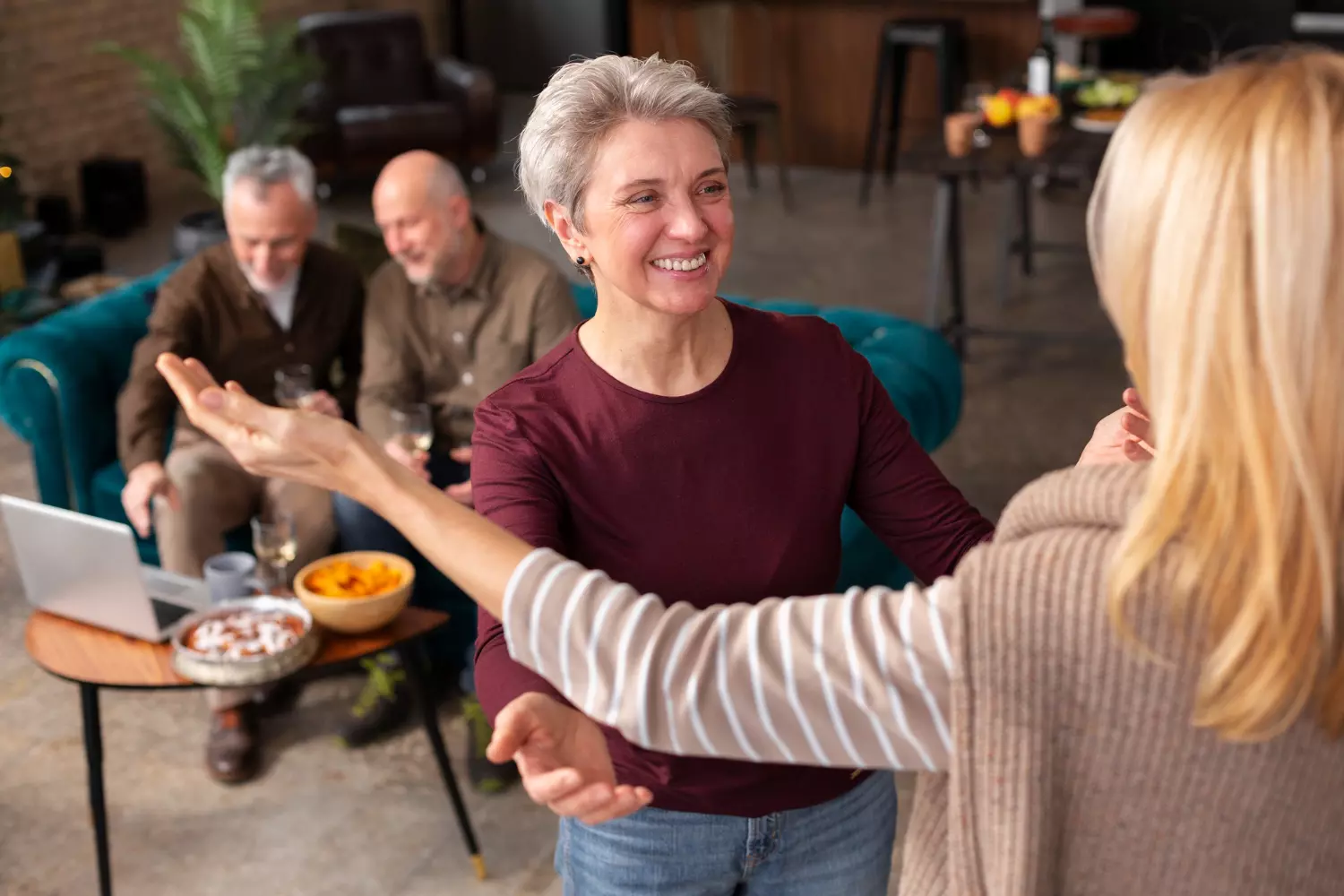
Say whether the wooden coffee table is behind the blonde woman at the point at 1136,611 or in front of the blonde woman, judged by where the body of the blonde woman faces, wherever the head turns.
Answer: in front

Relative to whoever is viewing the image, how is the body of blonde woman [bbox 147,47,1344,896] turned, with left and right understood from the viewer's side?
facing away from the viewer and to the left of the viewer

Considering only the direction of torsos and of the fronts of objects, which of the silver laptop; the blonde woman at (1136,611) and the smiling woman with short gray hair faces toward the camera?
the smiling woman with short gray hair

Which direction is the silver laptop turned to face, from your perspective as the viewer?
facing away from the viewer and to the right of the viewer

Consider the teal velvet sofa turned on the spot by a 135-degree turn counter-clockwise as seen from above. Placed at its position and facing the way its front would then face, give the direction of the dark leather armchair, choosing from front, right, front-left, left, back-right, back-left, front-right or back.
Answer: front-left

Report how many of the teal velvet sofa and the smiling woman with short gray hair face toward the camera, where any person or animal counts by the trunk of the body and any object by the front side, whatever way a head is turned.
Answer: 2

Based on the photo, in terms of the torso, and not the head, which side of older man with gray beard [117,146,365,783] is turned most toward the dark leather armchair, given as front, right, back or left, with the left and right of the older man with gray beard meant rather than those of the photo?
back

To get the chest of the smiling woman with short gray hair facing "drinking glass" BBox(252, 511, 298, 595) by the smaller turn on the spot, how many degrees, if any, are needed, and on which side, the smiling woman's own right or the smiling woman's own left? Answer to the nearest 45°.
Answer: approximately 135° to the smiling woman's own right

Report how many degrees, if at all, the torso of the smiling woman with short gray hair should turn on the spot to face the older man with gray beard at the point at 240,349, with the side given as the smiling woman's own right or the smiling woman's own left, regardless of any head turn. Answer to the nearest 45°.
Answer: approximately 135° to the smiling woman's own right

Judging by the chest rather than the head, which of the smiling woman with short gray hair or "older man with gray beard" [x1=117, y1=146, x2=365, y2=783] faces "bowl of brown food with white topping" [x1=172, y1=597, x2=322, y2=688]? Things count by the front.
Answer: the older man with gray beard

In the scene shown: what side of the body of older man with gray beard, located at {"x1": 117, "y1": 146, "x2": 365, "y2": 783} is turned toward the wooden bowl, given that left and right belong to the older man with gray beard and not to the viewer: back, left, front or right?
front
